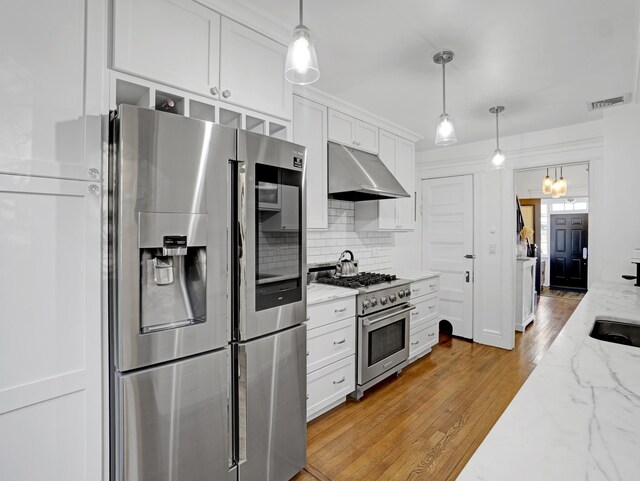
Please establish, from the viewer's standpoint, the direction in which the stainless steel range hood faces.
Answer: facing the viewer and to the right of the viewer

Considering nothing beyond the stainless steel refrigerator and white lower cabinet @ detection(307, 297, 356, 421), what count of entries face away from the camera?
0

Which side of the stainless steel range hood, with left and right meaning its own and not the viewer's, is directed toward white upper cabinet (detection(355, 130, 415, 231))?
left

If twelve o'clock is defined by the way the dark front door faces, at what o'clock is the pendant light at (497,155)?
The pendant light is roughly at 12 o'clock from the dark front door.

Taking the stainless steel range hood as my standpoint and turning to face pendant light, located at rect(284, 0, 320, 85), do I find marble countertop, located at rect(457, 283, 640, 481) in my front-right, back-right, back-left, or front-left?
front-left

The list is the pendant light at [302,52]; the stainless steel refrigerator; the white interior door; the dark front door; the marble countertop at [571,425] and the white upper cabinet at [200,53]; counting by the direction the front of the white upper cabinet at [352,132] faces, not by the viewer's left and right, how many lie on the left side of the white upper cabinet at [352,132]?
2

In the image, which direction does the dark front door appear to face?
toward the camera

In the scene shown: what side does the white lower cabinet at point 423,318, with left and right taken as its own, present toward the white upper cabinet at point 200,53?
right

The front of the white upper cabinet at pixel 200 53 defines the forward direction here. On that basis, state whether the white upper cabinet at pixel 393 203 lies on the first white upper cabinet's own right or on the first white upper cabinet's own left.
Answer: on the first white upper cabinet's own left

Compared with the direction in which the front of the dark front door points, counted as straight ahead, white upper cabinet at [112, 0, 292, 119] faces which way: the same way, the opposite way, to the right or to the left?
to the left

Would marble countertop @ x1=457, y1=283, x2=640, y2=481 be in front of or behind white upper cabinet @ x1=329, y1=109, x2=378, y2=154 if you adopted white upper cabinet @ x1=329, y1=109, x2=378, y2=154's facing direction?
in front

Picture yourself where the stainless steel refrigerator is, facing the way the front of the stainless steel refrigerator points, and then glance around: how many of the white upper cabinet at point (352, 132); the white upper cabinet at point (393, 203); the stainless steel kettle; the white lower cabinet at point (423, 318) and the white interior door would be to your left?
5

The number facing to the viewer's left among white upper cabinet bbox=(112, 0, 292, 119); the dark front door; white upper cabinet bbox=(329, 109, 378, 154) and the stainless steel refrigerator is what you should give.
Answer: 0

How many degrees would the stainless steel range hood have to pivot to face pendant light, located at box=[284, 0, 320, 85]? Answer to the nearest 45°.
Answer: approximately 45° to its right

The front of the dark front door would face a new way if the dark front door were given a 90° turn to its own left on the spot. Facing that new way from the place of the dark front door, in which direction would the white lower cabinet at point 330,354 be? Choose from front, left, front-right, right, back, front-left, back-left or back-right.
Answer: right
